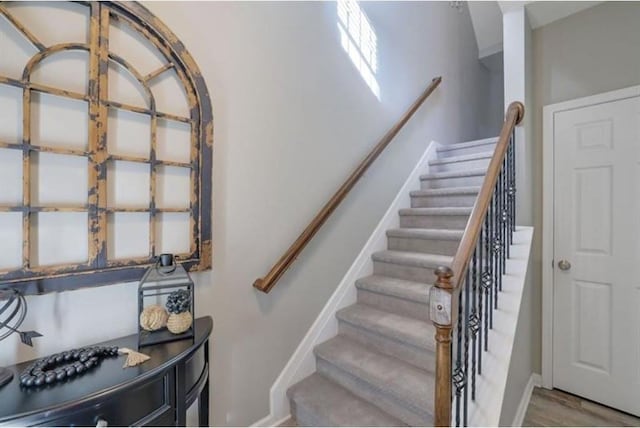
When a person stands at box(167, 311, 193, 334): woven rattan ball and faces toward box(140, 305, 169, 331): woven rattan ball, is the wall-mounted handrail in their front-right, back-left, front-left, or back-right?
back-right

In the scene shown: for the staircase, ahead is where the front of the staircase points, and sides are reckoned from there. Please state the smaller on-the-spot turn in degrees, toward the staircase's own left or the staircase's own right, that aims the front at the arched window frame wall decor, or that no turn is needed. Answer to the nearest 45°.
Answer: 0° — it already faces it

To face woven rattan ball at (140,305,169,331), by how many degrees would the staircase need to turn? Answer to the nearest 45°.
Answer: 0° — it already faces it

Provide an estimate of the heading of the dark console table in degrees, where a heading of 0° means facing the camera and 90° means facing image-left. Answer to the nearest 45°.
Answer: approximately 315°

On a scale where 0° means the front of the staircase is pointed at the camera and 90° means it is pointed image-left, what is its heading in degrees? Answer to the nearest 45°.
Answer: approximately 45°
